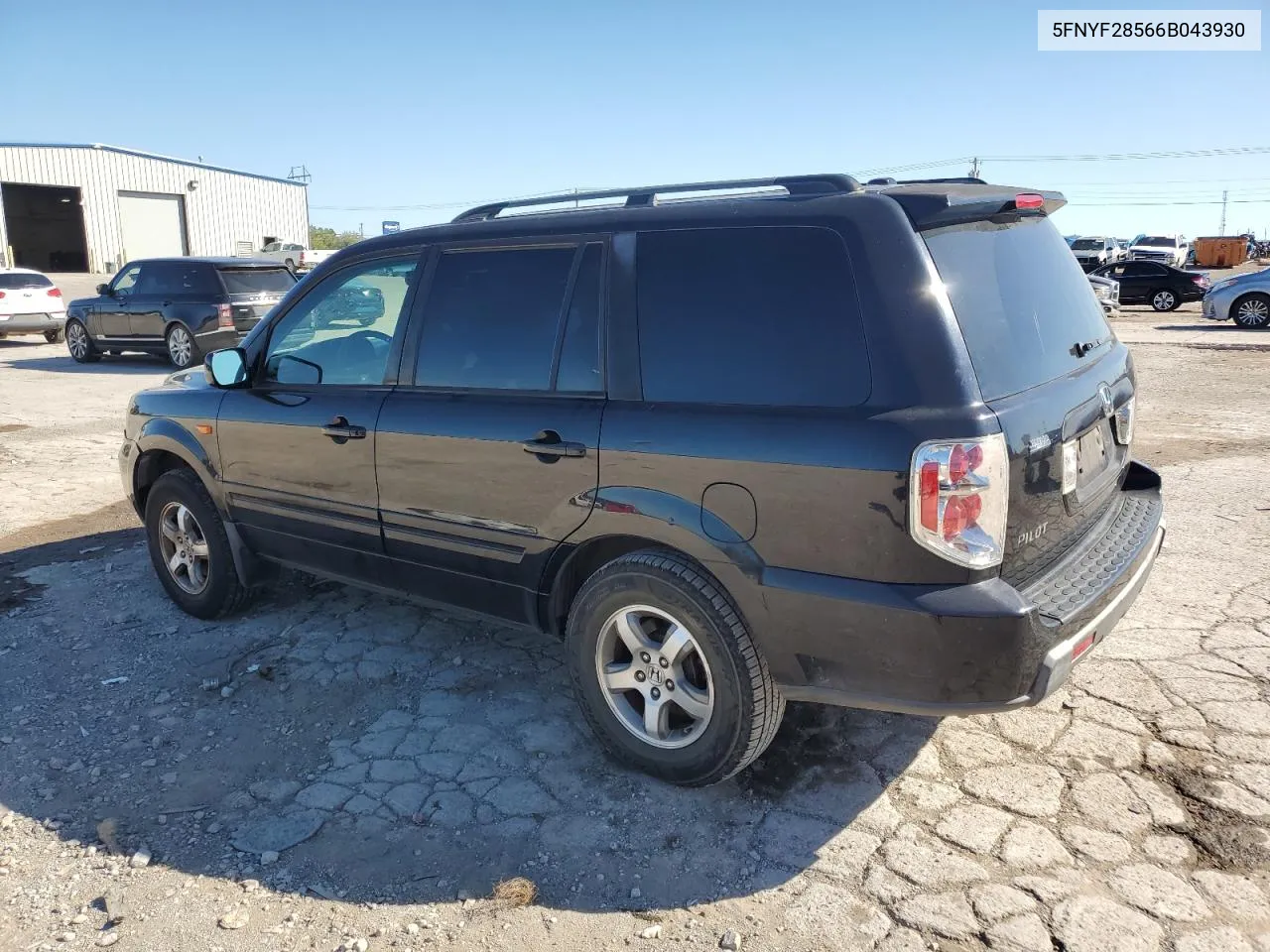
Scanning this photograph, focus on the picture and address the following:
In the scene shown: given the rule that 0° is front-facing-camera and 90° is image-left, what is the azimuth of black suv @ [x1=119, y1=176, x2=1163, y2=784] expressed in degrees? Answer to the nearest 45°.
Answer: approximately 135°

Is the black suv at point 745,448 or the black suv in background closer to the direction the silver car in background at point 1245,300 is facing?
the black suv in background

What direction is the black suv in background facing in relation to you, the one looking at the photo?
facing away from the viewer and to the left of the viewer

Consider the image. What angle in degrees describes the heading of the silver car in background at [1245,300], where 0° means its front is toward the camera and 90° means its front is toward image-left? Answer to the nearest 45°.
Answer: approximately 90°

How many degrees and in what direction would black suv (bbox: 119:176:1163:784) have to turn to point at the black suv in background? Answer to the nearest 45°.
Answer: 0° — it already faces it

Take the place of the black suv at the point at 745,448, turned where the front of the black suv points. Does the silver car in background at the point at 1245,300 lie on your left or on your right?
on your right

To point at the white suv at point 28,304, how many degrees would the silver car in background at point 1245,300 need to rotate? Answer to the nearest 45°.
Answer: approximately 45° to its left

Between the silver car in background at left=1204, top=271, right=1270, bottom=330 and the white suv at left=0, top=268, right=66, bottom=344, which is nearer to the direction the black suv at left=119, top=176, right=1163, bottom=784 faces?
the white suv

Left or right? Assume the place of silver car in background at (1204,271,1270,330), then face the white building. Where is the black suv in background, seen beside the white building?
left
